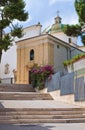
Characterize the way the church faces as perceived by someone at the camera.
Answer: facing the viewer and to the left of the viewer

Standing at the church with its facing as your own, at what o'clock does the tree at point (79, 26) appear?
The tree is roughly at 10 o'clock from the church.

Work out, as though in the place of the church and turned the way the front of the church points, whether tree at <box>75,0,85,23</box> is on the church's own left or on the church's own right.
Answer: on the church's own left

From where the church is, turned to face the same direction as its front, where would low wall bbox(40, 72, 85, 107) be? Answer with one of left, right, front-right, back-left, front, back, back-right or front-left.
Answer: front-left

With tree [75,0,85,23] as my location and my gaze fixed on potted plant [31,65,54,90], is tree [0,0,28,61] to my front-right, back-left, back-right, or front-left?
front-left
